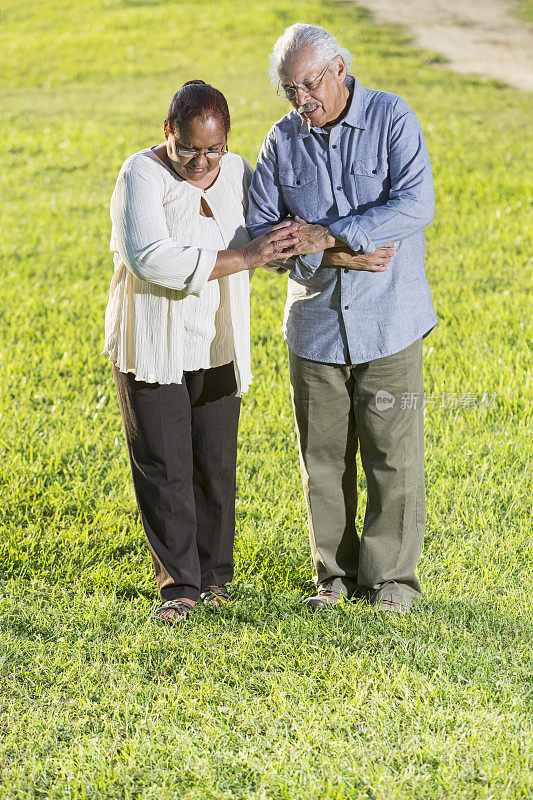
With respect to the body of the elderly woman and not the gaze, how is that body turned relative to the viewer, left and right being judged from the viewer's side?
facing the viewer and to the right of the viewer

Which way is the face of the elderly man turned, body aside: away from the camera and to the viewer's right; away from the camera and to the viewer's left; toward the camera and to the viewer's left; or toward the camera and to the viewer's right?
toward the camera and to the viewer's left

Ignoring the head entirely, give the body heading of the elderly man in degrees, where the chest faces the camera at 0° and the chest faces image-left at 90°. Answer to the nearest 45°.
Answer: approximately 0°

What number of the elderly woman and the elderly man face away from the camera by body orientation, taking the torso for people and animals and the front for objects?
0
